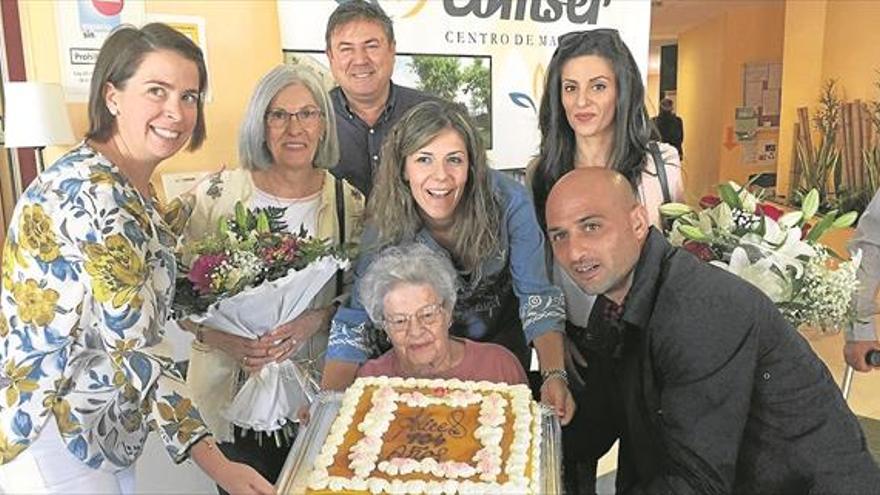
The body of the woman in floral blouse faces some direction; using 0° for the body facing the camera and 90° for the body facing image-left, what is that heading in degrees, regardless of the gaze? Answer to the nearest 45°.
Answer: approximately 270°

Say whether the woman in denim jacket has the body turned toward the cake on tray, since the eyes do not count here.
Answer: yes

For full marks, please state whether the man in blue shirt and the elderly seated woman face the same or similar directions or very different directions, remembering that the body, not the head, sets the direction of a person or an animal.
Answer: same or similar directions

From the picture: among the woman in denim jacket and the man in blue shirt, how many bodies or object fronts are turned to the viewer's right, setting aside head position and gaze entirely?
0

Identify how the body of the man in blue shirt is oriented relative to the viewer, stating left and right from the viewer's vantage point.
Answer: facing the viewer

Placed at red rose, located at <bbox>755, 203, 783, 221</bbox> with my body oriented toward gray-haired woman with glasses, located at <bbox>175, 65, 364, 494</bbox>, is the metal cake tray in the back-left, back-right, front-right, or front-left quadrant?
front-left

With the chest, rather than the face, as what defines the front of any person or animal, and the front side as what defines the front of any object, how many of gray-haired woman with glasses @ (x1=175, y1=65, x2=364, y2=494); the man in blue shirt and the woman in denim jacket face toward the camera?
3

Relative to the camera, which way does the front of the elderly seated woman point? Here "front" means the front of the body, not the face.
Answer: toward the camera

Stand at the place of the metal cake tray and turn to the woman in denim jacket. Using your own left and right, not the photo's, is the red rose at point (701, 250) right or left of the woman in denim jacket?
right

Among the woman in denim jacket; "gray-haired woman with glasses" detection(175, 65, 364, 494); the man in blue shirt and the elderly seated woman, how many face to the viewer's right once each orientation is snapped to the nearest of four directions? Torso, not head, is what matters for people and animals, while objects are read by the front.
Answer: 0

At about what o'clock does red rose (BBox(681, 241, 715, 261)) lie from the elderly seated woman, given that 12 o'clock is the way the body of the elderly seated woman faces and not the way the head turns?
The red rose is roughly at 9 o'clock from the elderly seated woman.

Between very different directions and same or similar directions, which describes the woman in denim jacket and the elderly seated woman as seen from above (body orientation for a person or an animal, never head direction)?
same or similar directions
